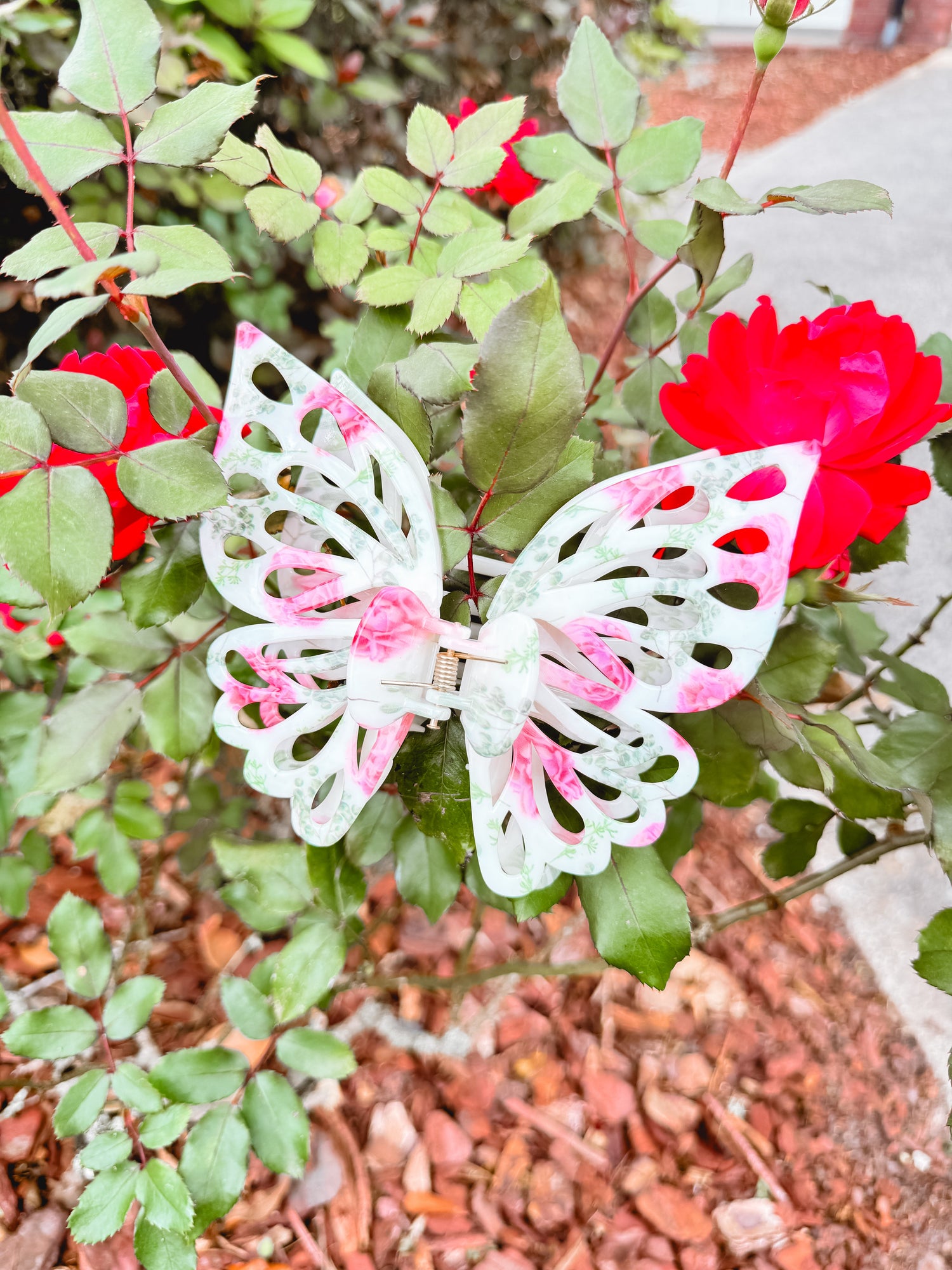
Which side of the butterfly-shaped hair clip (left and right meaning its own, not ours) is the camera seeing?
front
